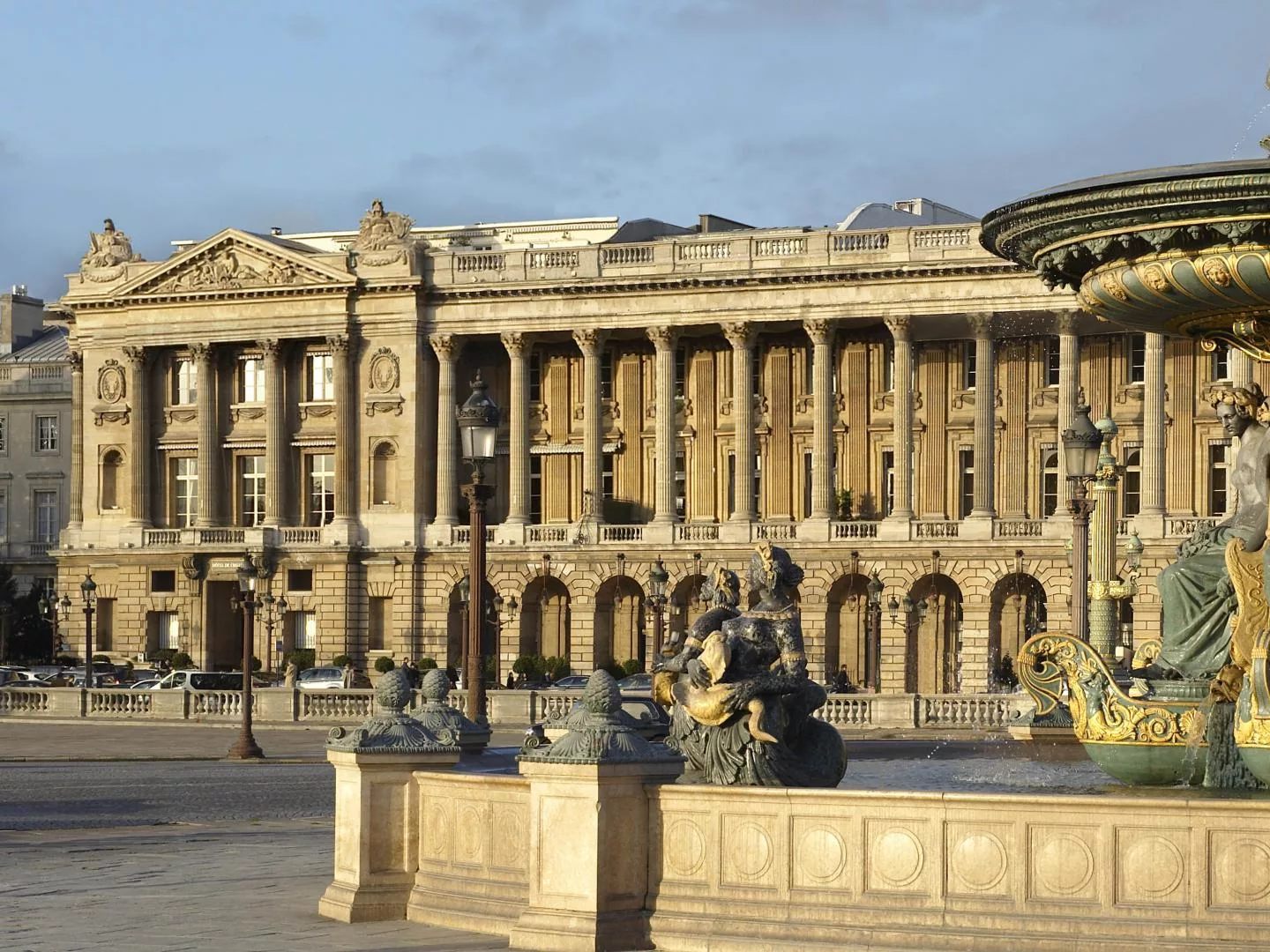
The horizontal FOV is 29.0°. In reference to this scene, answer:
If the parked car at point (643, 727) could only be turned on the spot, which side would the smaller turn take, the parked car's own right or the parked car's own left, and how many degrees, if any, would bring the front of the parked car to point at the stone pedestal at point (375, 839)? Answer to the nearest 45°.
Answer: approximately 45° to the parked car's own left

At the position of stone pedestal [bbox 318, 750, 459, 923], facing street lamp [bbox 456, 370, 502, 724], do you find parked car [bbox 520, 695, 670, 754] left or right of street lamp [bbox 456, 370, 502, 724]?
right

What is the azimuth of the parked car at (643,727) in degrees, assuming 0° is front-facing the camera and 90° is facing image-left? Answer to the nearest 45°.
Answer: approximately 90°
